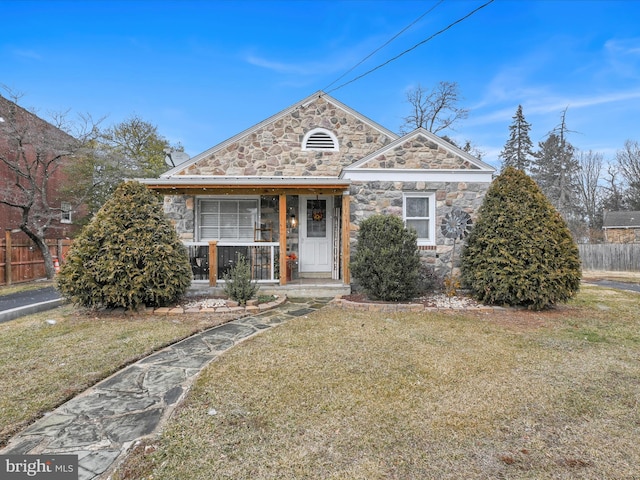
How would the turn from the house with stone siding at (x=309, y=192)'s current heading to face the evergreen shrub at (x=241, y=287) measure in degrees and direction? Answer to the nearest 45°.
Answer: approximately 45° to its right

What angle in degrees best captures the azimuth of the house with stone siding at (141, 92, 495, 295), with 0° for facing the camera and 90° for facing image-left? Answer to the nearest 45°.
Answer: approximately 0°

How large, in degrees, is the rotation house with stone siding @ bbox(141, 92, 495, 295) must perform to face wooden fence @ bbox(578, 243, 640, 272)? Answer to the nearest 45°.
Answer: approximately 135° to its left

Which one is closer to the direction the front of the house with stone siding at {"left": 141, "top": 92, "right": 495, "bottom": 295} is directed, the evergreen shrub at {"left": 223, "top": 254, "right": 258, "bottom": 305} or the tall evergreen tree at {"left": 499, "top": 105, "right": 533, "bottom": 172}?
the evergreen shrub

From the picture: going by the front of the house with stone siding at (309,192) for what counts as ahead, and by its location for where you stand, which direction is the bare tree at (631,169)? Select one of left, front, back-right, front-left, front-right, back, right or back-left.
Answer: back-left

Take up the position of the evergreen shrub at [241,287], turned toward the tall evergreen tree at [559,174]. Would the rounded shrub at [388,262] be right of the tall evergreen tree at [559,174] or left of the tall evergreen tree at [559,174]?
right

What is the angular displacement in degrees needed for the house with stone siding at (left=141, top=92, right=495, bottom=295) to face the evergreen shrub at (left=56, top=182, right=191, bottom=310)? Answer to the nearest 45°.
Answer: approximately 45° to its right

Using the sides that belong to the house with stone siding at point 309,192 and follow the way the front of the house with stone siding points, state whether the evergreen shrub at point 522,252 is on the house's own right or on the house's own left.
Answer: on the house's own left

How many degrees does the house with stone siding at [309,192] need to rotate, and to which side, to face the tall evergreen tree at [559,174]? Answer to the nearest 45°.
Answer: approximately 135° to its left

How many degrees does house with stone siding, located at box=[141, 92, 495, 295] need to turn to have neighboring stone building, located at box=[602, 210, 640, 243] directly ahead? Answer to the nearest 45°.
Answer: approximately 135° to its left

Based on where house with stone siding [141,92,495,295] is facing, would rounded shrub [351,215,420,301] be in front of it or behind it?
in front

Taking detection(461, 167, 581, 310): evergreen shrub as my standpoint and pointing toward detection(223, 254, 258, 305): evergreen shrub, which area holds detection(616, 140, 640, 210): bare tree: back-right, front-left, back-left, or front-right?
back-right

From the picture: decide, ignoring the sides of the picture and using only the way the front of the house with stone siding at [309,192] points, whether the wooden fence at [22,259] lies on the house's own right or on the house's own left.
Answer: on the house's own right
